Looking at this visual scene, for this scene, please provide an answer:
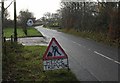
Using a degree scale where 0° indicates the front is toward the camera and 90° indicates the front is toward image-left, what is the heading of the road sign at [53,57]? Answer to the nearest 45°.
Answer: approximately 0°
